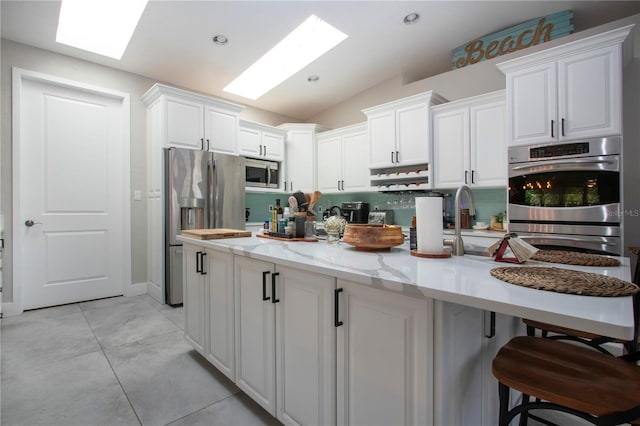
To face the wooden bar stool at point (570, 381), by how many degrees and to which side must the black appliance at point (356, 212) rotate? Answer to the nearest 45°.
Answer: approximately 45° to its left

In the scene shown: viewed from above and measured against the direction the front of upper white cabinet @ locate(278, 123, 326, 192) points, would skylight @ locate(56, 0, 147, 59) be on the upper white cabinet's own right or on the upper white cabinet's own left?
on the upper white cabinet's own right

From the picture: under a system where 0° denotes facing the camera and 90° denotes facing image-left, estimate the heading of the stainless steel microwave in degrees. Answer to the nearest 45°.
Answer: approximately 315°

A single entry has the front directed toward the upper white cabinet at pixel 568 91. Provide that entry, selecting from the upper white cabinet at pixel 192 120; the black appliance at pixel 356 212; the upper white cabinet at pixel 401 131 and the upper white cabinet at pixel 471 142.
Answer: the upper white cabinet at pixel 192 120

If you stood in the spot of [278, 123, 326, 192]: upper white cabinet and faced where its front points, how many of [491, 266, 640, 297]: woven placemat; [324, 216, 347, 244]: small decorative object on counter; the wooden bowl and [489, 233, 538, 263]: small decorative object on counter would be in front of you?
4

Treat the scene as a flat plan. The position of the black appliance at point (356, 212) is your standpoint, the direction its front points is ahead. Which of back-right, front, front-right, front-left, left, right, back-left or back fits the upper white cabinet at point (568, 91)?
left

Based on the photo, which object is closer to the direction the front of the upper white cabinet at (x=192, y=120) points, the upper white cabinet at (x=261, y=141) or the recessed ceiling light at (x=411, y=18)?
the recessed ceiling light

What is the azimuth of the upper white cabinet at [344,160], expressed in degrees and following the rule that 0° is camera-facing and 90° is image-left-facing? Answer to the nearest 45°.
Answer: approximately 45°

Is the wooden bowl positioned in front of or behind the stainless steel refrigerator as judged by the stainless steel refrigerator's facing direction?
in front
